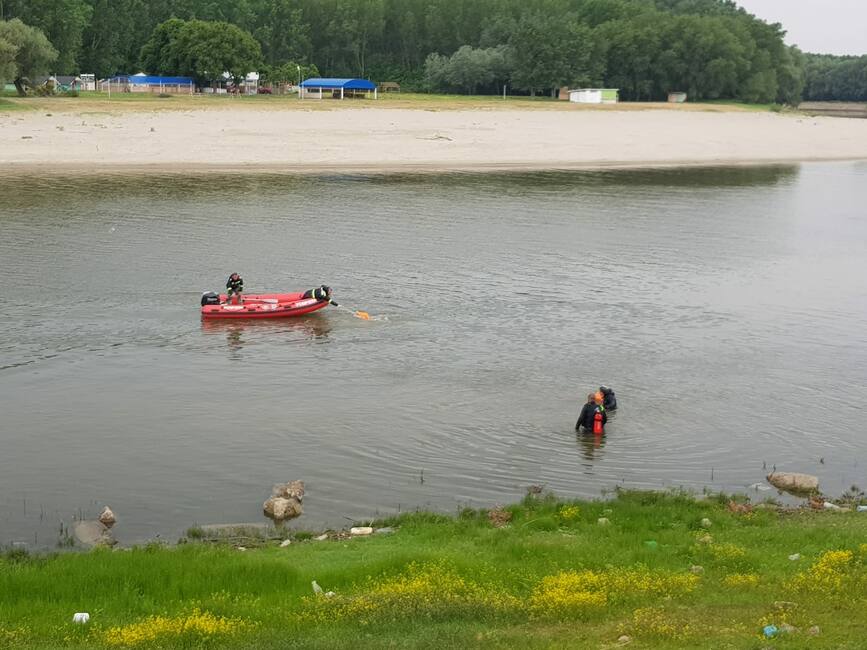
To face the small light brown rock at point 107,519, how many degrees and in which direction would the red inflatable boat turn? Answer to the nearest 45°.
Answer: approximately 90° to its right

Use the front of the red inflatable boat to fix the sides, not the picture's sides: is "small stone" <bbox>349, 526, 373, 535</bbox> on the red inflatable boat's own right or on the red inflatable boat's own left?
on the red inflatable boat's own right

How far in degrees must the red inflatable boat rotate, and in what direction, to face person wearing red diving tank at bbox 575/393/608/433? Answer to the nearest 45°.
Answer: approximately 45° to its right

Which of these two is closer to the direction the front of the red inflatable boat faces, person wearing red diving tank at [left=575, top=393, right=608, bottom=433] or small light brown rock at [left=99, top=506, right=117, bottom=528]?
the person wearing red diving tank

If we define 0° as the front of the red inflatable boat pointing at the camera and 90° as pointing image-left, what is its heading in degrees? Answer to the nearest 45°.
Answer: approximately 270°

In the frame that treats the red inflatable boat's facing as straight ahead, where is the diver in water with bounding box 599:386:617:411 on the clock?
The diver in water is roughly at 2 o'clock from the red inflatable boat.
